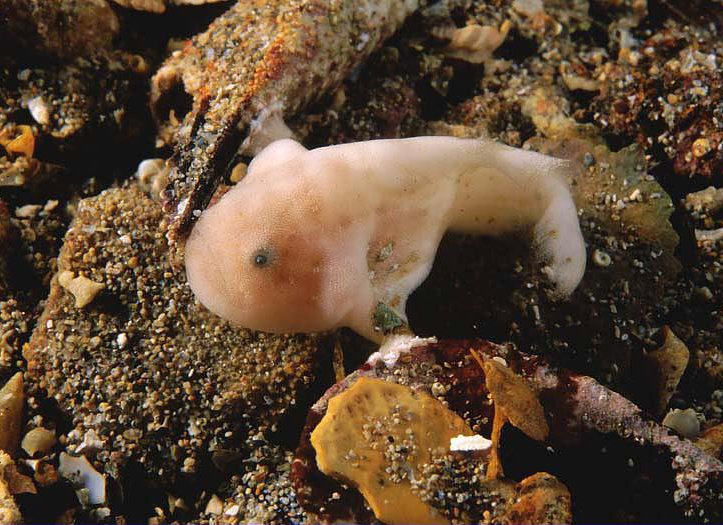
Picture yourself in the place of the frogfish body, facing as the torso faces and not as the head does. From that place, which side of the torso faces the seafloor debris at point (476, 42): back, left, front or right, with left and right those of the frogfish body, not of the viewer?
right

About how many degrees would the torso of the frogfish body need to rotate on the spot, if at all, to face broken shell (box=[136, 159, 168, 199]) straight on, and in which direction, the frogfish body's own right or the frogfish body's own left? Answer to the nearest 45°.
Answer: approximately 45° to the frogfish body's own right

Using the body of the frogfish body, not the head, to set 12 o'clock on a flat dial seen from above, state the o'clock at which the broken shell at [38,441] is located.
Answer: The broken shell is roughly at 11 o'clock from the frogfish body.

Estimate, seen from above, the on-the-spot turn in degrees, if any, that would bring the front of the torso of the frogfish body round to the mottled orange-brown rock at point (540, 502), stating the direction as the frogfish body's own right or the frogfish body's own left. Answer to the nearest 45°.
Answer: approximately 135° to the frogfish body's own left

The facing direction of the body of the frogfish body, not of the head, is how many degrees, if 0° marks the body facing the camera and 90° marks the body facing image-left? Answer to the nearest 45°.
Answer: approximately 90°

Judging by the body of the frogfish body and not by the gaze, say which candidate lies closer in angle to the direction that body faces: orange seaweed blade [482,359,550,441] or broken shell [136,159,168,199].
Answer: the broken shell

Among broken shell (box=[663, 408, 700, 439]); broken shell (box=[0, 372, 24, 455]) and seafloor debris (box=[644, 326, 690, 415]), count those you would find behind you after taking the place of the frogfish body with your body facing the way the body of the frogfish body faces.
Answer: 2

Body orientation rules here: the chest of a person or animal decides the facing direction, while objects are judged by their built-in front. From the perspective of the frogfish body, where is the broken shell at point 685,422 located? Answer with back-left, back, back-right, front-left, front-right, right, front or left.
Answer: back

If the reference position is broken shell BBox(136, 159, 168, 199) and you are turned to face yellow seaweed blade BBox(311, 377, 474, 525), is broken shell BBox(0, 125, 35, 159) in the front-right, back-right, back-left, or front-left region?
back-right
